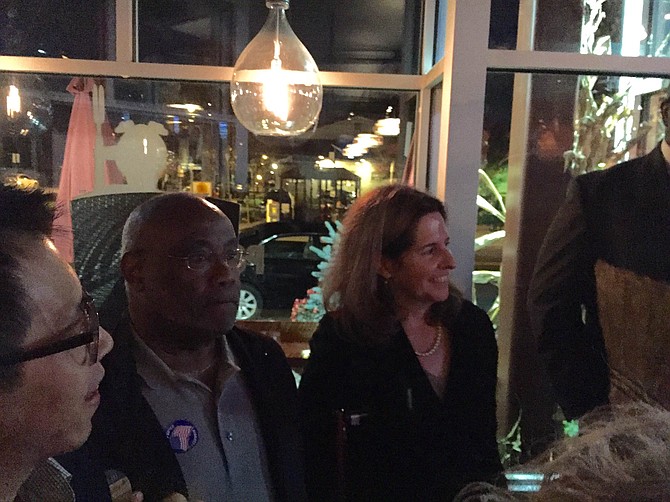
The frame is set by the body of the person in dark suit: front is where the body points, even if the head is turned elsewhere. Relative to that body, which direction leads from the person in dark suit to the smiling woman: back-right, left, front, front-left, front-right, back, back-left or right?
front-right

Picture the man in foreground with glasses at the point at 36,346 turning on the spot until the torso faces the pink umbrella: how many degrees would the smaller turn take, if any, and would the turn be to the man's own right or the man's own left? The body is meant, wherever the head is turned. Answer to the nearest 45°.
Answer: approximately 90° to the man's own left

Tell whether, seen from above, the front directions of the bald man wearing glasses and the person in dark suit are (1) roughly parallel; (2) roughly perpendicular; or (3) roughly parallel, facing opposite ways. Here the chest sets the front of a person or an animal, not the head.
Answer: roughly perpendicular

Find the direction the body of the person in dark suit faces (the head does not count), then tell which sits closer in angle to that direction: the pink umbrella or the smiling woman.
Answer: the smiling woman

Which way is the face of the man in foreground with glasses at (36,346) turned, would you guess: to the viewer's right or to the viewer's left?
to the viewer's right

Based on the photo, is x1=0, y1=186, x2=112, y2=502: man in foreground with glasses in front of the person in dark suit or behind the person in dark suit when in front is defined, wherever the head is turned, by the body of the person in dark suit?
in front

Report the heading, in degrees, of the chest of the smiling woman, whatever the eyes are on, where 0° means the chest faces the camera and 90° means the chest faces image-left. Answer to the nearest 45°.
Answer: approximately 315°

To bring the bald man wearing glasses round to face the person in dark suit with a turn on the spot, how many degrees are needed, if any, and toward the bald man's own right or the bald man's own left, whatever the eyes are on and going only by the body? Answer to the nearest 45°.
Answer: approximately 45° to the bald man's own left

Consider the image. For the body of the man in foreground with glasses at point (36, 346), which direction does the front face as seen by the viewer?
to the viewer's right

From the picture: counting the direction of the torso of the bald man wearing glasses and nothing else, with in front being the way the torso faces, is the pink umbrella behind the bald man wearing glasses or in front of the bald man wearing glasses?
behind

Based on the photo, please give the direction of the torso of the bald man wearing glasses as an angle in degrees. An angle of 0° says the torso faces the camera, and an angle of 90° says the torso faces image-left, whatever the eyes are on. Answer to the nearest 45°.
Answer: approximately 315°
